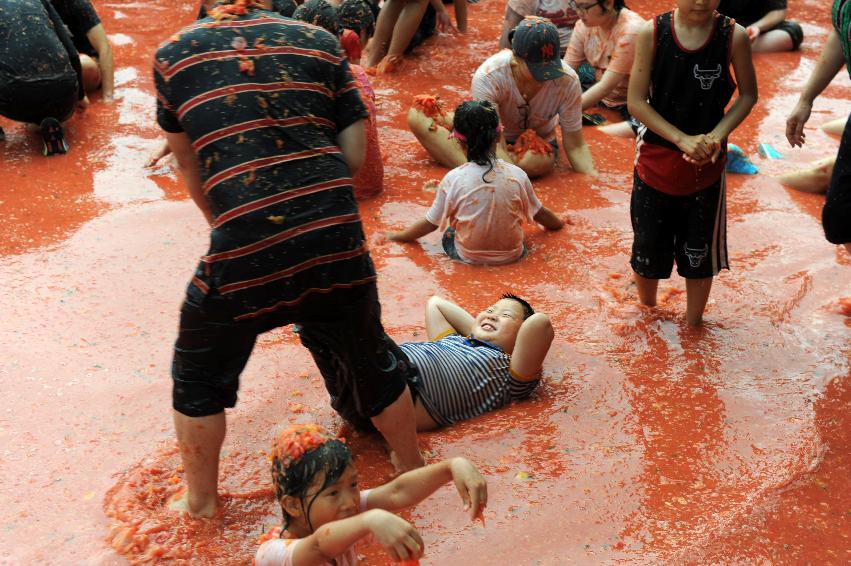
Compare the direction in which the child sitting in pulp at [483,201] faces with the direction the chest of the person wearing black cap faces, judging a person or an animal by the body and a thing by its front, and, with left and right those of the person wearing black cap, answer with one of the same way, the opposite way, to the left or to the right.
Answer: the opposite way

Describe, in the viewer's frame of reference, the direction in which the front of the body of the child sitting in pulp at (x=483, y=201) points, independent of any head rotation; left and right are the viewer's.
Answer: facing away from the viewer

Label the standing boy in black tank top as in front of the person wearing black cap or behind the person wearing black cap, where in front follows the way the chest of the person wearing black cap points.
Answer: in front

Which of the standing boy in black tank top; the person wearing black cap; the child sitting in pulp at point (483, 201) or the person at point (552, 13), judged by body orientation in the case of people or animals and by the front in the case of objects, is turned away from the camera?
the child sitting in pulp

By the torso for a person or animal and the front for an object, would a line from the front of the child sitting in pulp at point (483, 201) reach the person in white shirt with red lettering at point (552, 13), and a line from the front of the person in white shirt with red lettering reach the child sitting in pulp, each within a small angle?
yes

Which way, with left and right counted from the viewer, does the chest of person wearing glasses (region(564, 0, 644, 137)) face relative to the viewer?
facing the viewer and to the left of the viewer

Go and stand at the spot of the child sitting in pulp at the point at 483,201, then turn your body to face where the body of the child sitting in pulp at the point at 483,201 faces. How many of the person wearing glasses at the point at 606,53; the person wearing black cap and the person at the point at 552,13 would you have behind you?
0

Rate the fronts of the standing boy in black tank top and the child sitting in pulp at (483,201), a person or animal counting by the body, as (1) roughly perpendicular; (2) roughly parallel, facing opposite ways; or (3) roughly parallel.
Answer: roughly parallel, facing opposite ways

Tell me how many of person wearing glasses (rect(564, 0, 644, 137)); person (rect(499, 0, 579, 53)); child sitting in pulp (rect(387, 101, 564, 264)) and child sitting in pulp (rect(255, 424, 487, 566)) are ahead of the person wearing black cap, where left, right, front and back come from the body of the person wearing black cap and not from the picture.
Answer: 2

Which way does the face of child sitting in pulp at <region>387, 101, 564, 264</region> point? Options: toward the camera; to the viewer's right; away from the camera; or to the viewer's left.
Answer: away from the camera

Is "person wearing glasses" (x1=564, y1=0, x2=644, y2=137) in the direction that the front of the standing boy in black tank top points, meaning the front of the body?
no

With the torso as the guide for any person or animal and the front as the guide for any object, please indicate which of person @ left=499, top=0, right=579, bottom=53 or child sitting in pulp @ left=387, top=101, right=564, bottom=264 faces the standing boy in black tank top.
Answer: the person

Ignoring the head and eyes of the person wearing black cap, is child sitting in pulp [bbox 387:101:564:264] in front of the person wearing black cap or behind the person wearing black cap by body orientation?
in front

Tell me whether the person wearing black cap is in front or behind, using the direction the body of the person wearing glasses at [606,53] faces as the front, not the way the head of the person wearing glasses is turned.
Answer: in front

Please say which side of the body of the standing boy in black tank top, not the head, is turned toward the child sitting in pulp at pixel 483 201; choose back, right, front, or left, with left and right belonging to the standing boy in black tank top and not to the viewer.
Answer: right

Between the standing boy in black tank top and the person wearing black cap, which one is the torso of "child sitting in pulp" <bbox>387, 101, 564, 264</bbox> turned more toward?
the person wearing black cap

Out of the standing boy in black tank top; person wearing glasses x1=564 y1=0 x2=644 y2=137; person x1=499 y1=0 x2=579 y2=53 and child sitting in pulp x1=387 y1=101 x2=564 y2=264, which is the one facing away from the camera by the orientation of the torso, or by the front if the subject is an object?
the child sitting in pulp

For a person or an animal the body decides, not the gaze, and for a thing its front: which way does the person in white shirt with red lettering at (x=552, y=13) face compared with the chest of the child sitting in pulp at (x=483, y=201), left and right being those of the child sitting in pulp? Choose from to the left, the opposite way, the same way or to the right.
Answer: the opposite way

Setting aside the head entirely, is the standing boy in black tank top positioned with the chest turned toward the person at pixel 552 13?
no

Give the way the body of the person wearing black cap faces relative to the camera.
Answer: toward the camera
